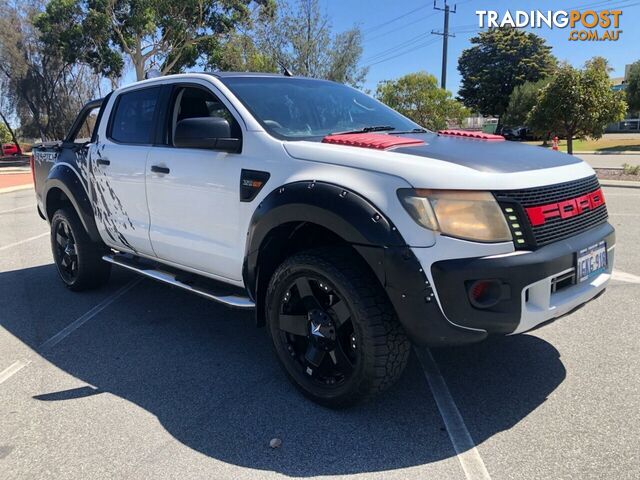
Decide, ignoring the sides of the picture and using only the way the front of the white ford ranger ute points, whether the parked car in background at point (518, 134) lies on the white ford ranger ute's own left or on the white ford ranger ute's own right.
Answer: on the white ford ranger ute's own left

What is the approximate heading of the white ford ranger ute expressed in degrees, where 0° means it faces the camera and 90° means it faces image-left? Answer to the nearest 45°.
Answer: approximately 315°

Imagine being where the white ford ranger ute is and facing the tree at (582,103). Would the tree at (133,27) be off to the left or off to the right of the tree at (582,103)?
left

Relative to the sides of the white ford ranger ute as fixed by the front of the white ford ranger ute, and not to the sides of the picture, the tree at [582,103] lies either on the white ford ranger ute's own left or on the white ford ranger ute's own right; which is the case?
on the white ford ranger ute's own left

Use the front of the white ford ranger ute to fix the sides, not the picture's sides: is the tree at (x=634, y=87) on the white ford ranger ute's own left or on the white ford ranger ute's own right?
on the white ford ranger ute's own left

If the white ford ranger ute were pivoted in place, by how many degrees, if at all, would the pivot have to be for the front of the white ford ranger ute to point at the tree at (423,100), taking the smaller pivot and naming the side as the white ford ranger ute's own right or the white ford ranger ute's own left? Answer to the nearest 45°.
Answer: approximately 135° to the white ford ranger ute's own left

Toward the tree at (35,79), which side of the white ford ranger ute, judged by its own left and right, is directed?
back
